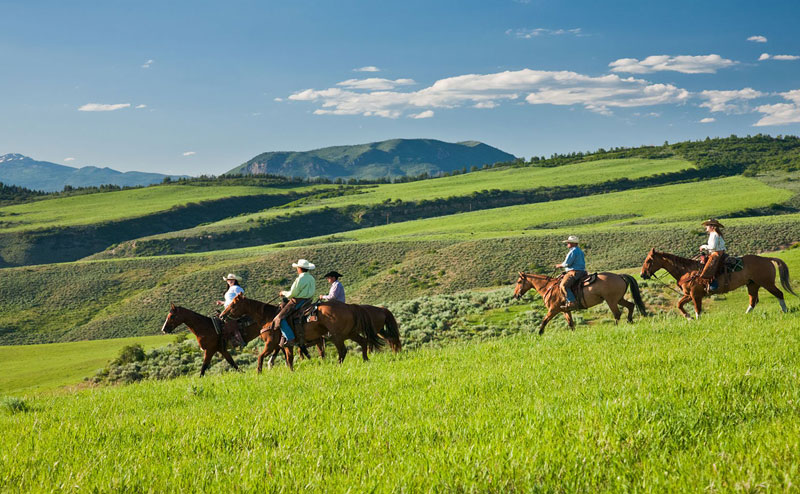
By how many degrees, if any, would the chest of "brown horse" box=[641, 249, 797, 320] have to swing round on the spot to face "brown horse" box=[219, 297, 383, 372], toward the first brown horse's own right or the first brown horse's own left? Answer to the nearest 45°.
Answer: approximately 45° to the first brown horse's own left

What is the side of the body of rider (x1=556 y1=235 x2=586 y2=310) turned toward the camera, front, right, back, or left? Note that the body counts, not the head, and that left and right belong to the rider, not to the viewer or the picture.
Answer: left

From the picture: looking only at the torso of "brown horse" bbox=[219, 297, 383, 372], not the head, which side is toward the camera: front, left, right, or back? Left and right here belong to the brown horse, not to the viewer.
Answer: left

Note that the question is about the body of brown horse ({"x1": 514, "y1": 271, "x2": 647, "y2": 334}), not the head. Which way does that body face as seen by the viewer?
to the viewer's left

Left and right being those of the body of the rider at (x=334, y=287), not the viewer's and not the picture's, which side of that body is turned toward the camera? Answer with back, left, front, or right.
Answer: left

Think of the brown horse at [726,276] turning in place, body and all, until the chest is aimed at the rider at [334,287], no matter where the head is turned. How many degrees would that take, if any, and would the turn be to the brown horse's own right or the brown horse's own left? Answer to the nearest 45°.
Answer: approximately 45° to the brown horse's own left

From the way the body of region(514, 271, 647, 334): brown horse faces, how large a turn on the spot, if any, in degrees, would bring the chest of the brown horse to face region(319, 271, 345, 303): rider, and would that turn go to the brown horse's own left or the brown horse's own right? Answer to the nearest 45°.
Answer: approximately 45° to the brown horse's own left

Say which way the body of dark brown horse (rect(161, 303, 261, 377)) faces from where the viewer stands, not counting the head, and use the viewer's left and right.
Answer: facing to the left of the viewer

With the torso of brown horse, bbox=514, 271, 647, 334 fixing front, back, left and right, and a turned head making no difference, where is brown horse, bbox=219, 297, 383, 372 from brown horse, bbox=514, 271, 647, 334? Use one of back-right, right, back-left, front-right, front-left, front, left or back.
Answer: front-left

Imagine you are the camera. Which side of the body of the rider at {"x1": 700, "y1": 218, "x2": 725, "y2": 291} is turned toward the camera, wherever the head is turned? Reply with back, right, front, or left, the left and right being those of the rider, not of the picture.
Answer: left

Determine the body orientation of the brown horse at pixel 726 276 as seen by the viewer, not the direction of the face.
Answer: to the viewer's left

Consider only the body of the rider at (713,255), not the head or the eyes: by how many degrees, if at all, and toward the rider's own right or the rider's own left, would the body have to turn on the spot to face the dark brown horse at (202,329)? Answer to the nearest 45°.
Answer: approximately 45° to the rider's own left

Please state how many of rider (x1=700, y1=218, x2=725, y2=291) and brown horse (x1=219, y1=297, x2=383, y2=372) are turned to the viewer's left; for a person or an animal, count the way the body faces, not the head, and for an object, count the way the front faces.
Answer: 2

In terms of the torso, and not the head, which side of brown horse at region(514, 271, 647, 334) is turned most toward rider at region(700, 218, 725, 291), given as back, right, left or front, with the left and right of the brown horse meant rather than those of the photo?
back
